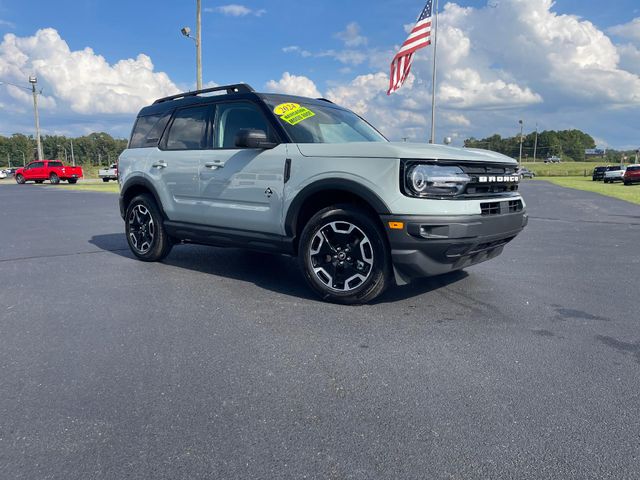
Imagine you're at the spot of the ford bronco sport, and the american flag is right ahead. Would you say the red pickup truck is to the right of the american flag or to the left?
left

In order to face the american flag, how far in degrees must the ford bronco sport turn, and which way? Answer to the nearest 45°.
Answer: approximately 135° to its left

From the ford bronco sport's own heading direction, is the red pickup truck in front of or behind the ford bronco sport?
behind

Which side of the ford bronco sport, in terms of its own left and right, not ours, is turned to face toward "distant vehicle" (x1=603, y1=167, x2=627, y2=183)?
left

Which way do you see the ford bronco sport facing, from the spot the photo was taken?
facing the viewer and to the right of the viewer

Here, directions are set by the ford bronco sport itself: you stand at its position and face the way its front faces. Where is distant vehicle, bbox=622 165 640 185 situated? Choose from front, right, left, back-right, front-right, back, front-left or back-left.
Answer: left
